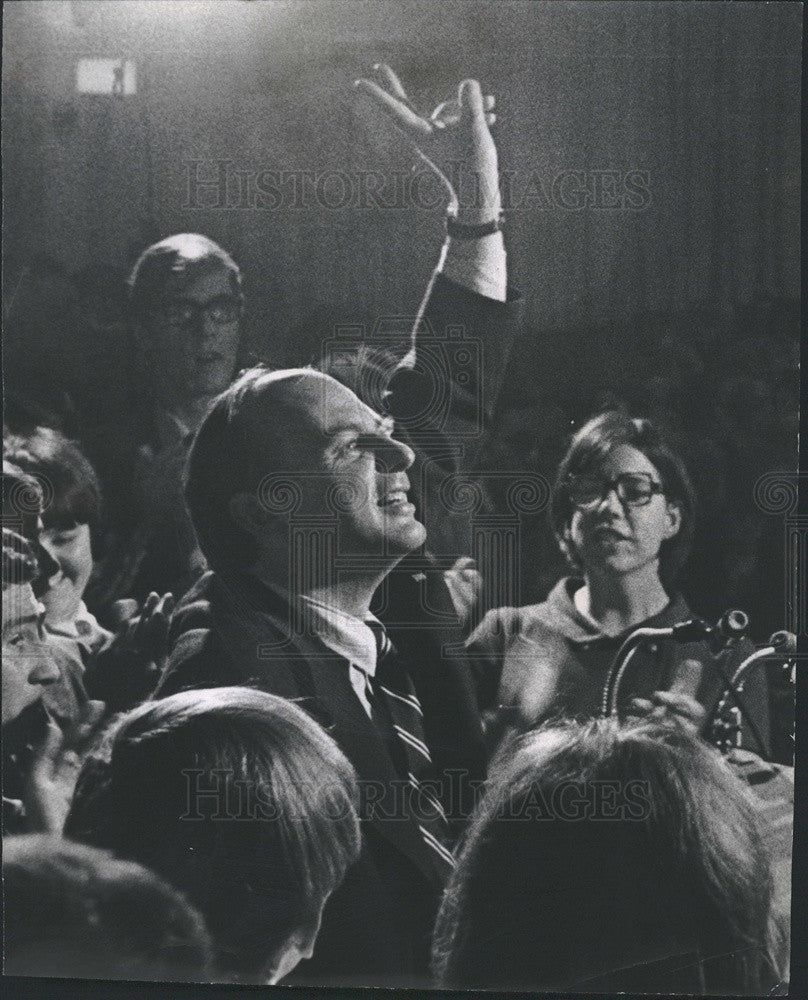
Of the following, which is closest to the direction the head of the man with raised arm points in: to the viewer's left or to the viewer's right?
to the viewer's right

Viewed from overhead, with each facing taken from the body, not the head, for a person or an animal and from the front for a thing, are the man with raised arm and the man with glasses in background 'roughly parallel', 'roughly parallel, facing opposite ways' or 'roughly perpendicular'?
roughly parallel

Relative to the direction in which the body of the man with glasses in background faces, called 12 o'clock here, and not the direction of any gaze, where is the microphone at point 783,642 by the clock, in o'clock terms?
The microphone is roughly at 11 o'clock from the man with glasses in background.

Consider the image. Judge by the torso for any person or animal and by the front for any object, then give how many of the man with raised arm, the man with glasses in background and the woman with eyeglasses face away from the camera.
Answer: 0

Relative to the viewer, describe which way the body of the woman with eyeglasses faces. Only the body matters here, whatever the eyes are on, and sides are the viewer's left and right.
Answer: facing the viewer and to the left of the viewer

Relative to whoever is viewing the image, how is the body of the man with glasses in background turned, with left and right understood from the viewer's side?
facing the viewer and to the right of the viewer

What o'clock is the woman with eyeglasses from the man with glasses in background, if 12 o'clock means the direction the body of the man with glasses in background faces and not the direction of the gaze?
The woman with eyeglasses is roughly at 11 o'clock from the man with glasses in background.

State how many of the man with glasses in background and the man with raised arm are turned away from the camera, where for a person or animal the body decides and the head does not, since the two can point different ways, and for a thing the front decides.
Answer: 0
